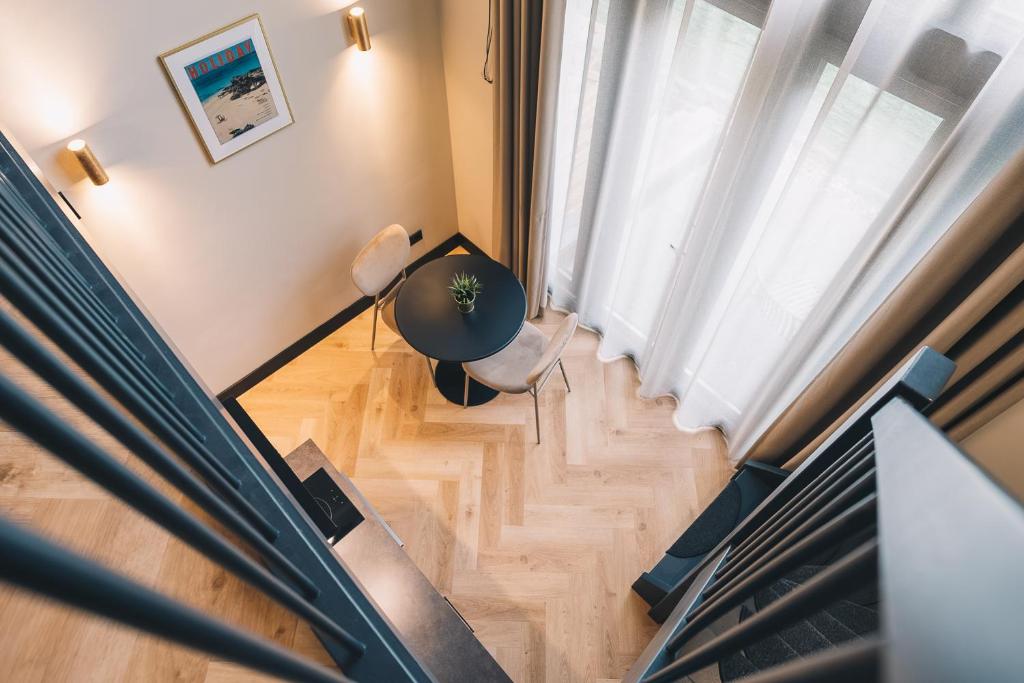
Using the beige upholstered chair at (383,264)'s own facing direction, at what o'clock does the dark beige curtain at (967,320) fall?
The dark beige curtain is roughly at 12 o'clock from the beige upholstered chair.

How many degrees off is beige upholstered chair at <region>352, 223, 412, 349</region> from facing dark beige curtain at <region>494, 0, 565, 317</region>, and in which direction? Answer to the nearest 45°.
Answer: approximately 45° to its left

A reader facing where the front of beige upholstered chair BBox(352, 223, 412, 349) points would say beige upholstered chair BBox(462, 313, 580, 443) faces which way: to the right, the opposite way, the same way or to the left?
the opposite way

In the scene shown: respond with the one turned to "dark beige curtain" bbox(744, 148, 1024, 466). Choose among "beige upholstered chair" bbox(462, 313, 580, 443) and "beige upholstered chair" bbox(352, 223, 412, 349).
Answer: "beige upholstered chair" bbox(352, 223, 412, 349)

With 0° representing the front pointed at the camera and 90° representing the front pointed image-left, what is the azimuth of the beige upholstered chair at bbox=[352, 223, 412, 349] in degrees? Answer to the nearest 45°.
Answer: approximately 315°

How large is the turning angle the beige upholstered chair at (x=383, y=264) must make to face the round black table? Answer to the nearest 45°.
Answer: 0° — it already faces it

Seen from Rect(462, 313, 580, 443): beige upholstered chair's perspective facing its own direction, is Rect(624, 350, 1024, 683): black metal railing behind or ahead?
behind

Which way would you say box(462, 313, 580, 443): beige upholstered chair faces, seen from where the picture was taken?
facing away from the viewer and to the left of the viewer
